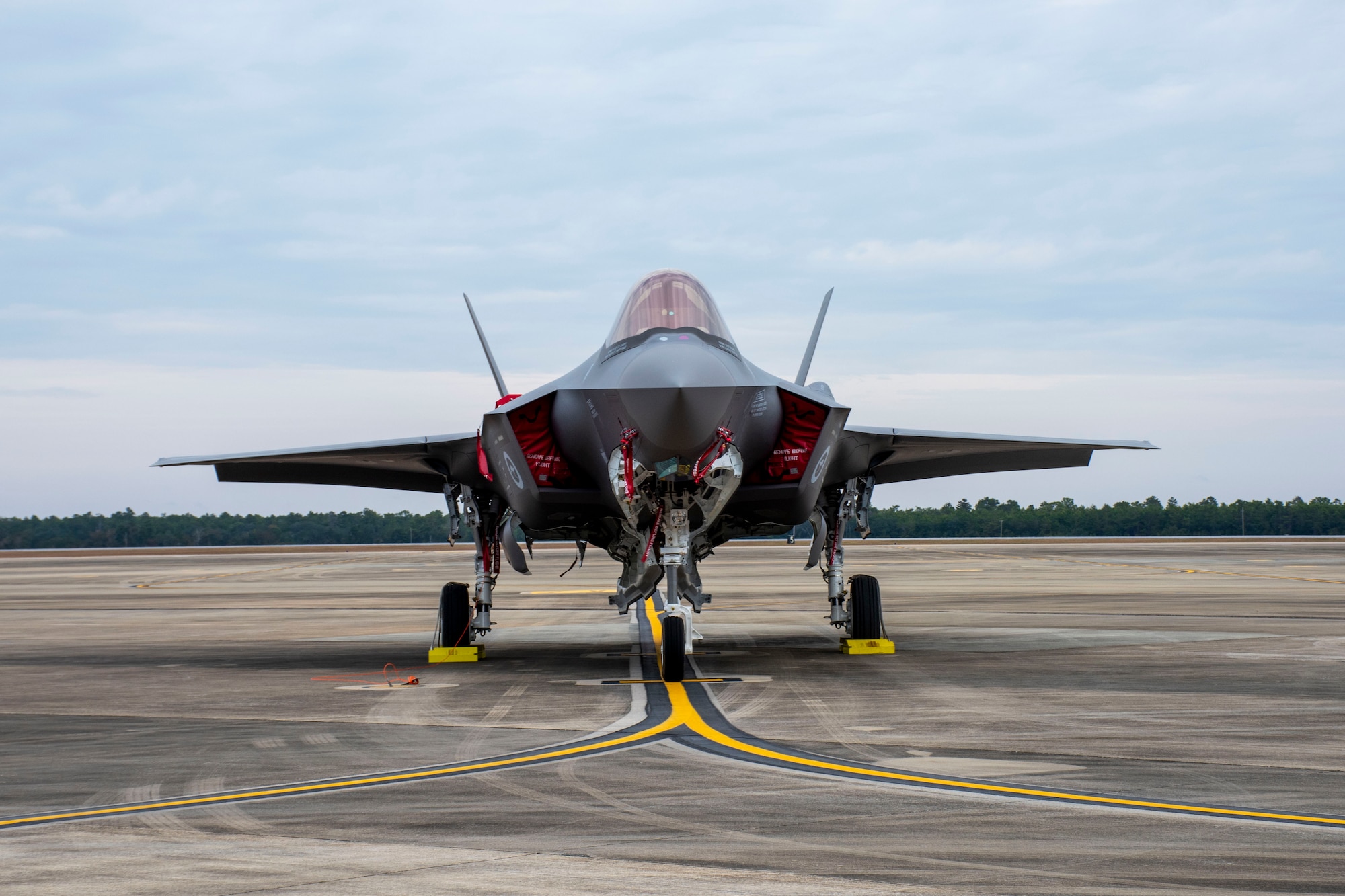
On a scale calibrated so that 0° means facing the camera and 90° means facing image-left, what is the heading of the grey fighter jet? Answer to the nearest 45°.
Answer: approximately 0°
